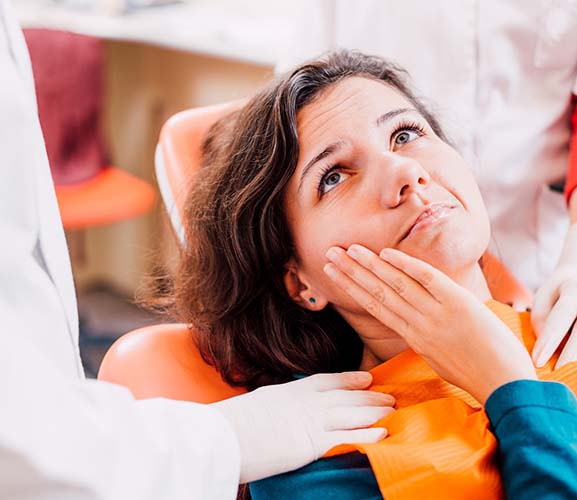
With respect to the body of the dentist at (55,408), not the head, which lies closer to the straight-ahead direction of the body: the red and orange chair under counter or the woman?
the woman

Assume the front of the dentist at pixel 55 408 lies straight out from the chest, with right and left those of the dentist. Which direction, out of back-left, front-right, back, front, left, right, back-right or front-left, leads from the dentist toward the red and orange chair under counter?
left

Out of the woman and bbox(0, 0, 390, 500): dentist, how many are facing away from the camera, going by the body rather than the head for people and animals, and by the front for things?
0

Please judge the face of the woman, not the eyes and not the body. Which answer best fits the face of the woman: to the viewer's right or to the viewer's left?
to the viewer's right

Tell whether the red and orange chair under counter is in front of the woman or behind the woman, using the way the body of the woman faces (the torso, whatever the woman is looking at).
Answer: behind

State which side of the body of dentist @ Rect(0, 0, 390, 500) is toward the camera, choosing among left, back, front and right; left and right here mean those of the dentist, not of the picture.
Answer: right
